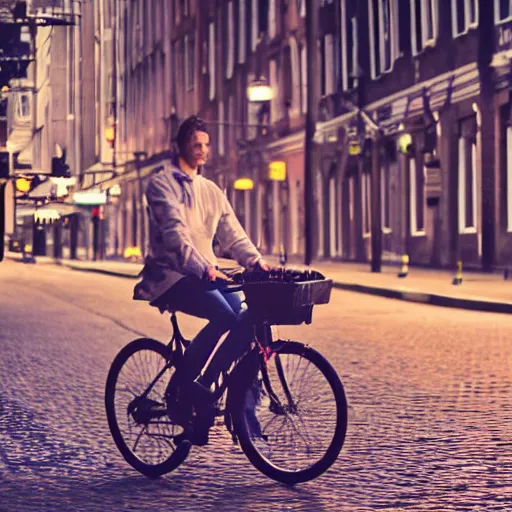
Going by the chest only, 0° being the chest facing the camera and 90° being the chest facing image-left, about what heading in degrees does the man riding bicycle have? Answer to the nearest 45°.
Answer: approximately 315°

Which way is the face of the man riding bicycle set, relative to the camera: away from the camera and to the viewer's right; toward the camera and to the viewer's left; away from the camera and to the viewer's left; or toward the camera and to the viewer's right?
toward the camera and to the viewer's right
